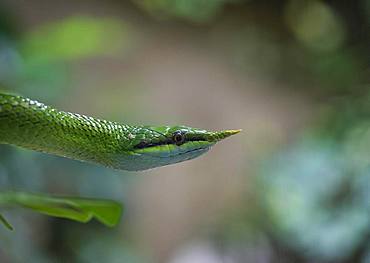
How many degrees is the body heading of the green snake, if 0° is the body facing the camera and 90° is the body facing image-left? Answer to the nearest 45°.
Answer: approximately 270°
